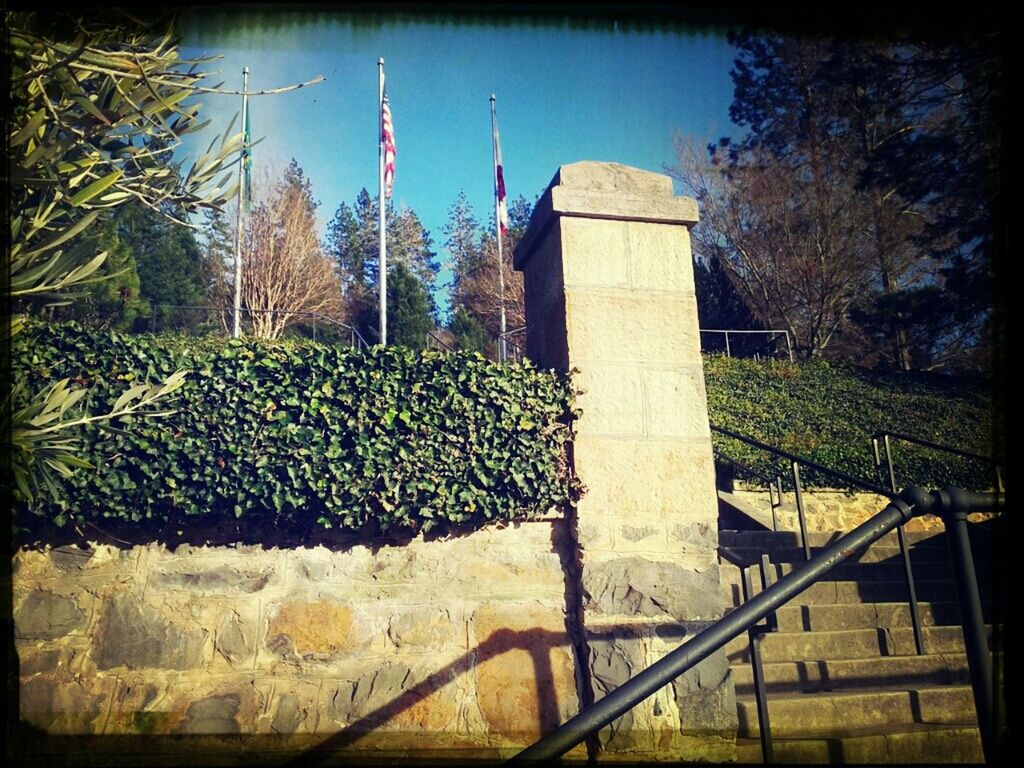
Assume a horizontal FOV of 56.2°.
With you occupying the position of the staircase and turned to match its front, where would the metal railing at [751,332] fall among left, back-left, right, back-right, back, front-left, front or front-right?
back

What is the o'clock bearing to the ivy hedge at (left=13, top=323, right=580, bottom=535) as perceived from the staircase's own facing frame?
The ivy hedge is roughly at 2 o'clock from the staircase.

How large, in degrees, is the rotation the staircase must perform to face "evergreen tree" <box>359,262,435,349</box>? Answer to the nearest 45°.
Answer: approximately 135° to its right

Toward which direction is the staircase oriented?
toward the camera

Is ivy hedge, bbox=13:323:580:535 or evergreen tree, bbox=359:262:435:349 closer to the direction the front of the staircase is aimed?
the ivy hedge

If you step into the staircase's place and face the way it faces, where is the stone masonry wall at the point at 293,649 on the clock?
The stone masonry wall is roughly at 2 o'clock from the staircase.

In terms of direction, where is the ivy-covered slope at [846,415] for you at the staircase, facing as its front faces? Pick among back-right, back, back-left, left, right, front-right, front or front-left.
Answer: back

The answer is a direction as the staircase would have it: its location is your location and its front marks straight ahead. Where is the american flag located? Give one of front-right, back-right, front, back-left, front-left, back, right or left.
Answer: back-right

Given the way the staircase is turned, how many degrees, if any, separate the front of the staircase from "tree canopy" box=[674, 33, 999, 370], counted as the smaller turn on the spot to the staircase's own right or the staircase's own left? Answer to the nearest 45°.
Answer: approximately 180°
